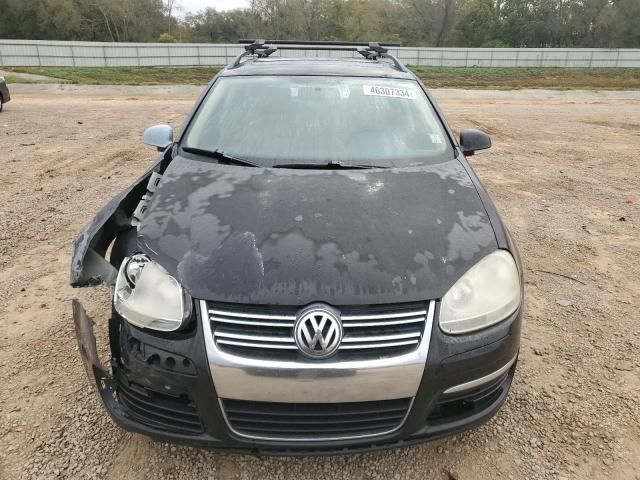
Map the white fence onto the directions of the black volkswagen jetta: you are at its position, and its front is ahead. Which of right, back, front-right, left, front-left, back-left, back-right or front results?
back

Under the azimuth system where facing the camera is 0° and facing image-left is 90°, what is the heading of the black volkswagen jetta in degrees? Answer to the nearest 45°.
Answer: approximately 0°
